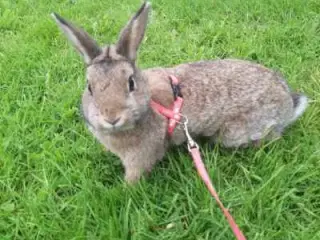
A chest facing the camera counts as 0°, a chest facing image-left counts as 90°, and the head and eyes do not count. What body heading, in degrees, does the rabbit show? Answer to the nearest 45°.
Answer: approximately 45°
